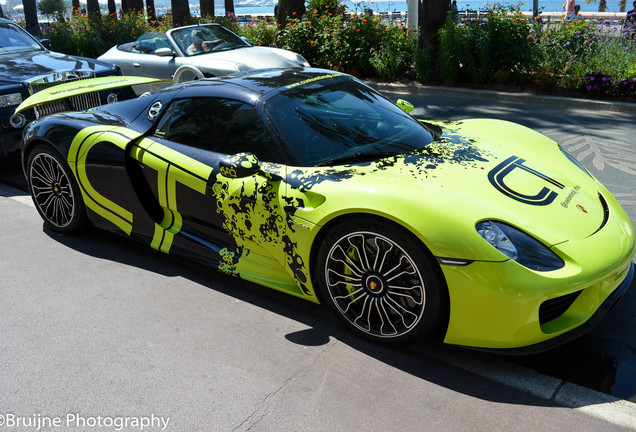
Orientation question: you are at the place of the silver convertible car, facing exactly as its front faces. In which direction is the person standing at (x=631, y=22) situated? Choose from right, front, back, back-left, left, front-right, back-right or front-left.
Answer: front-left

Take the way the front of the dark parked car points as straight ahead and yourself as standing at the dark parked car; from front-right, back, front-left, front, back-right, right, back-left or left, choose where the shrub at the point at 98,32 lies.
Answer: back-left

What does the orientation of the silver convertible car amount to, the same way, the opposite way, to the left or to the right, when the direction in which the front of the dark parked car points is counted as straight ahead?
the same way

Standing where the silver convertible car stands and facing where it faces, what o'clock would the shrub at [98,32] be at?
The shrub is roughly at 7 o'clock from the silver convertible car.

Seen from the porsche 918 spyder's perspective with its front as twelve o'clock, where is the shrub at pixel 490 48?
The shrub is roughly at 8 o'clock from the porsche 918 spyder.

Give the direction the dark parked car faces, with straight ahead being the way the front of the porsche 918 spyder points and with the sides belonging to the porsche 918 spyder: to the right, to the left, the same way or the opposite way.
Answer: the same way

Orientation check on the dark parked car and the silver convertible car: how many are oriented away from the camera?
0

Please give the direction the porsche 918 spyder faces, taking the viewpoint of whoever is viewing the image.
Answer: facing the viewer and to the right of the viewer

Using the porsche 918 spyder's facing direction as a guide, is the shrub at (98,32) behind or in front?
behind

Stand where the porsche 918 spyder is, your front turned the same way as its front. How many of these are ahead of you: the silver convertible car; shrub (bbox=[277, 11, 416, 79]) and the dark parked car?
0

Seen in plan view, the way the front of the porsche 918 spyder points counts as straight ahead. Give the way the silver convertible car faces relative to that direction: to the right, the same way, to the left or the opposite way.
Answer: the same way

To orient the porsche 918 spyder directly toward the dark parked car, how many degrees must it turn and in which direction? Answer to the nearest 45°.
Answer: approximately 180°

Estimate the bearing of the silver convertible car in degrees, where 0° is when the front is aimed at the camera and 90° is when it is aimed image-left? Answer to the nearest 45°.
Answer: approximately 315°

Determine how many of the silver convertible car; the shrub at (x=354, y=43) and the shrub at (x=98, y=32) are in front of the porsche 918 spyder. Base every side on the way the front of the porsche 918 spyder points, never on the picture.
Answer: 0
